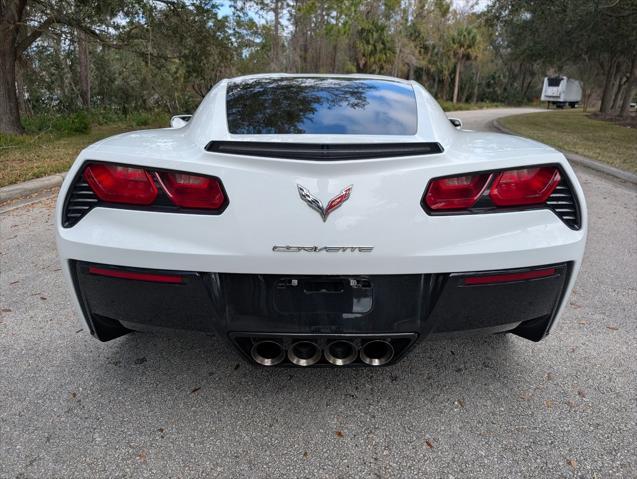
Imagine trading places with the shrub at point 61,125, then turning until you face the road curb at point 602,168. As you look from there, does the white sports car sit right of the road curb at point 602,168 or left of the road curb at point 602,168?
right

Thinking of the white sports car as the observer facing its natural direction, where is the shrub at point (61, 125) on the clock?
The shrub is roughly at 11 o'clock from the white sports car.

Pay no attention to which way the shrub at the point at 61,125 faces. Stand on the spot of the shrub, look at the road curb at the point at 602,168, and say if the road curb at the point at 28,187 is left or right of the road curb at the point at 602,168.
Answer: right

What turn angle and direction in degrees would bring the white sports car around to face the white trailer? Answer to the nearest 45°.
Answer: approximately 45° to its right

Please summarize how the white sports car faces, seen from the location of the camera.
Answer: facing away from the viewer

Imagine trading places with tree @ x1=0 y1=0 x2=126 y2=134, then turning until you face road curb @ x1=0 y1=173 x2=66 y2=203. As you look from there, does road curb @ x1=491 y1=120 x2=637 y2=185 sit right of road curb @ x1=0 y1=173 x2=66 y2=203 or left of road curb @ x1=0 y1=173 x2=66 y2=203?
left

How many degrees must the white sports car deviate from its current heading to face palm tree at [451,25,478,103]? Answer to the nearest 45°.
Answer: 0° — it already faces it

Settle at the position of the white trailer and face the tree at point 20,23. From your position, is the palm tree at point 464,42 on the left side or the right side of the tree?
right
